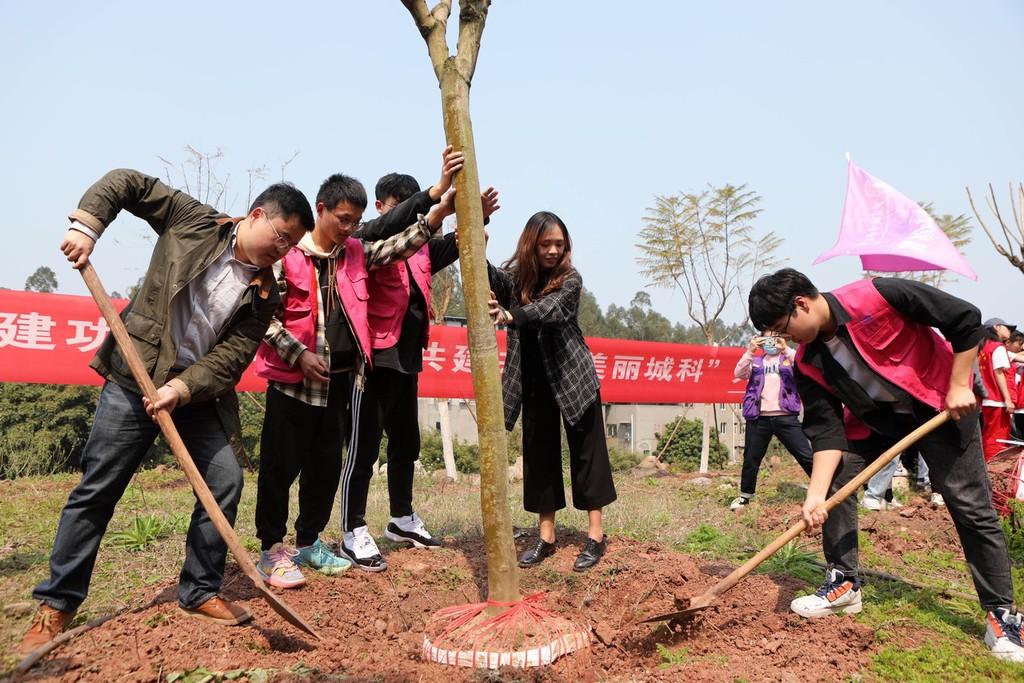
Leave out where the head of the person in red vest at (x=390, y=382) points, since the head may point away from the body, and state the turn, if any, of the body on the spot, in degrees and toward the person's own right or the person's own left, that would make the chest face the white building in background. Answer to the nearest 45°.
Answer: approximately 135° to the person's own left

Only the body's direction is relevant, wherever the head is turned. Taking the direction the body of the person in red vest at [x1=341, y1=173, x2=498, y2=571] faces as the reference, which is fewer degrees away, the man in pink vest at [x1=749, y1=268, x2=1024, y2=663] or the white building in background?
the man in pink vest

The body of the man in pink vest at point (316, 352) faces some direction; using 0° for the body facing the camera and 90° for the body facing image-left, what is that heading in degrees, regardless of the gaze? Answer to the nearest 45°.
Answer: approximately 315°

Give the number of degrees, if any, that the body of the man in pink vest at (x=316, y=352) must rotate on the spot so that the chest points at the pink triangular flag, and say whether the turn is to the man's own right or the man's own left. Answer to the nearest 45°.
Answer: approximately 45° to the man's own left

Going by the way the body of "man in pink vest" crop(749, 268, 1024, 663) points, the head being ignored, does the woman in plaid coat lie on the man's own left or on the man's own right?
on the man's own right

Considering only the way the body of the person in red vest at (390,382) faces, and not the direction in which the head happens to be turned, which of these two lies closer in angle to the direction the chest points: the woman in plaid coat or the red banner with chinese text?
the woman in plaid coat

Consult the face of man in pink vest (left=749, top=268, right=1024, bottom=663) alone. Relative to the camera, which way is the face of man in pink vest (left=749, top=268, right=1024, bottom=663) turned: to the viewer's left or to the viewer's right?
to the viewer's left

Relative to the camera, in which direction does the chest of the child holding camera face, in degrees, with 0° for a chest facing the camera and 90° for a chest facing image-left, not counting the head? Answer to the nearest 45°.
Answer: approximately 0°

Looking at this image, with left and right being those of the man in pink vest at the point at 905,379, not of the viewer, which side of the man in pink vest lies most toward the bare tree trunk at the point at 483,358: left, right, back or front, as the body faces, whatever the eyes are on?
front
